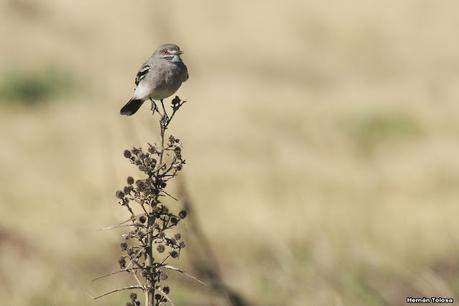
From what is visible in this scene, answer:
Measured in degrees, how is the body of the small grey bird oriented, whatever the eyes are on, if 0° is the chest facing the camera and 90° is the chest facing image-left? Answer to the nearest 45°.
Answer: approximately 315°
